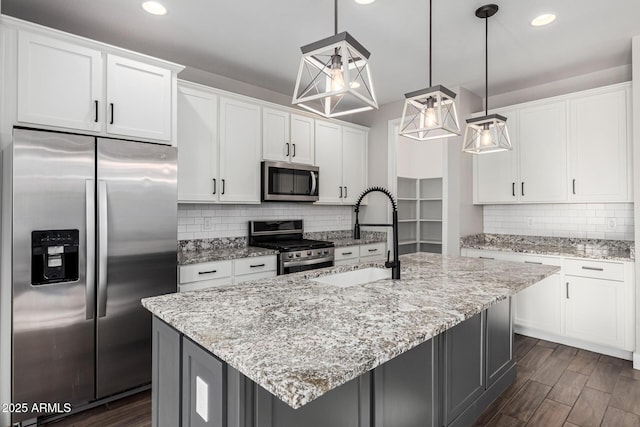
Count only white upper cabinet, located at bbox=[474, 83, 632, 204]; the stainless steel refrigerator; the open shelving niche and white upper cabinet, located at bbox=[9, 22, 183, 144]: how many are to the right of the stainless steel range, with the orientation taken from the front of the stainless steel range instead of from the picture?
2

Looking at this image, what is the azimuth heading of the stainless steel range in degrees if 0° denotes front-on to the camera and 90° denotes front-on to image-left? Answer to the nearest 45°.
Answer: approximately 315°

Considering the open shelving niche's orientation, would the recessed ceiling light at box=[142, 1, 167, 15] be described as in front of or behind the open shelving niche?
in front

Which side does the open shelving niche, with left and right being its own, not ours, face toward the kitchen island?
front

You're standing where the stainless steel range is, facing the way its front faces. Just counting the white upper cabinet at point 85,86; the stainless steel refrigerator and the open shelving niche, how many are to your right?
2

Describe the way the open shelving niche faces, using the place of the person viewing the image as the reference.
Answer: facing the viewer

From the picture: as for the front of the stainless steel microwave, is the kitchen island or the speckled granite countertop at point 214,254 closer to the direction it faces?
the kitchen island

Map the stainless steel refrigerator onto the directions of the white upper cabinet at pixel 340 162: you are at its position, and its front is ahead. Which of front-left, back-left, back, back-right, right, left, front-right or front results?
right

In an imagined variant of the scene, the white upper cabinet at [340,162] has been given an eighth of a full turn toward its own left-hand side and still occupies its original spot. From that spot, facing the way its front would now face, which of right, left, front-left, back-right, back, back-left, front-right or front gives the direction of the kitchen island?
right

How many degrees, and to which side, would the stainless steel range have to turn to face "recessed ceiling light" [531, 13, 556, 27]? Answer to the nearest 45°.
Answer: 0° — it already faces it

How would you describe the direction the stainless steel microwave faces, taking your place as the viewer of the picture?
facing the viewer and to the right of the viewer

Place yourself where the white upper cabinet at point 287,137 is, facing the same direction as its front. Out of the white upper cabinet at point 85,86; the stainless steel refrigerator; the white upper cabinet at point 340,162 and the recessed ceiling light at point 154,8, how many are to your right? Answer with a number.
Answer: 3

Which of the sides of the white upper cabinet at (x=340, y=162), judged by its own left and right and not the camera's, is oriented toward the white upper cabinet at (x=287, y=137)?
right

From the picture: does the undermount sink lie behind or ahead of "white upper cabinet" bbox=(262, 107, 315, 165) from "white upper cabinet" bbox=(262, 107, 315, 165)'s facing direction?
ahead

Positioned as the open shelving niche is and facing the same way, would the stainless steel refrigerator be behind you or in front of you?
in front
